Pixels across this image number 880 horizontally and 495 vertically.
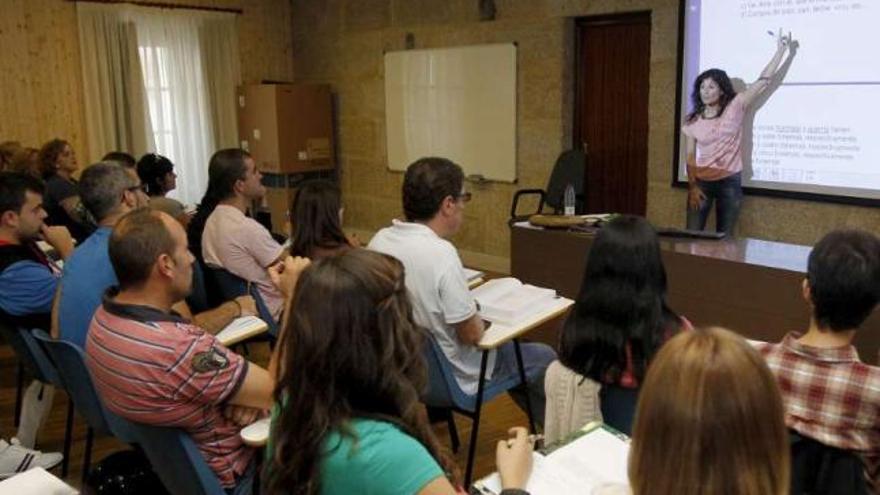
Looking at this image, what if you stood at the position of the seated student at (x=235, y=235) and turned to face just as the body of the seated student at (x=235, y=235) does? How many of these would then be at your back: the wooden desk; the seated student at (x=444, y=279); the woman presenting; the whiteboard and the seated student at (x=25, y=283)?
1

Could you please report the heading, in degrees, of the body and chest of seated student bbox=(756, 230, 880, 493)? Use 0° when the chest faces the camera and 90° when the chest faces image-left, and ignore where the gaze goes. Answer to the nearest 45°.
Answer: approximately 180°

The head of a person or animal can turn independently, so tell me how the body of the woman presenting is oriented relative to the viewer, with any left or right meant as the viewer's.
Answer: facing the viewer and to the left of the viewer

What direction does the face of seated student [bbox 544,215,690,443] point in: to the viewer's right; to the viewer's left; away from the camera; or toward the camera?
away from the camera

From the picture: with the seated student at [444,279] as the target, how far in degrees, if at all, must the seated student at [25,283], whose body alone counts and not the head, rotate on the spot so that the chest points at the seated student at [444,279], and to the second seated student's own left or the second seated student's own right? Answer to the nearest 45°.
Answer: approximately 45° to the second seated student's own right

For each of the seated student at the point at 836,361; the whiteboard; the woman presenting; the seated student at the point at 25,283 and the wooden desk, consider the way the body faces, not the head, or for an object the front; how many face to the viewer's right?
1

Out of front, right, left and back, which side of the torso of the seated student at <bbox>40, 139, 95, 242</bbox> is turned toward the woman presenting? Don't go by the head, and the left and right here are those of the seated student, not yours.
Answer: front

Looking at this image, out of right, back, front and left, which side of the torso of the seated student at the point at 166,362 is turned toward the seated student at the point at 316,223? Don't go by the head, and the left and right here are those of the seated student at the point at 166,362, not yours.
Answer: front

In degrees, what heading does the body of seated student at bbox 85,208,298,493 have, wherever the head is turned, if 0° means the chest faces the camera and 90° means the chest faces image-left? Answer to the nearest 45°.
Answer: approximately 225°

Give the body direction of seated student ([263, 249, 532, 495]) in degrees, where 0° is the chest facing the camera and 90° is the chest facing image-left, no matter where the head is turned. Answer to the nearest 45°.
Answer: approximately 225°

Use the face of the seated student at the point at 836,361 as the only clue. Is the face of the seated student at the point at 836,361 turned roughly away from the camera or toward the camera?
away from the camera

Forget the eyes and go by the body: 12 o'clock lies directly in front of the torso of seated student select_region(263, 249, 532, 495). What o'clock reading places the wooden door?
The wooden door is roughly at 11 o'clock from the seated student.

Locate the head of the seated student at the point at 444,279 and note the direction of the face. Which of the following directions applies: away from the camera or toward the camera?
away from the camera
